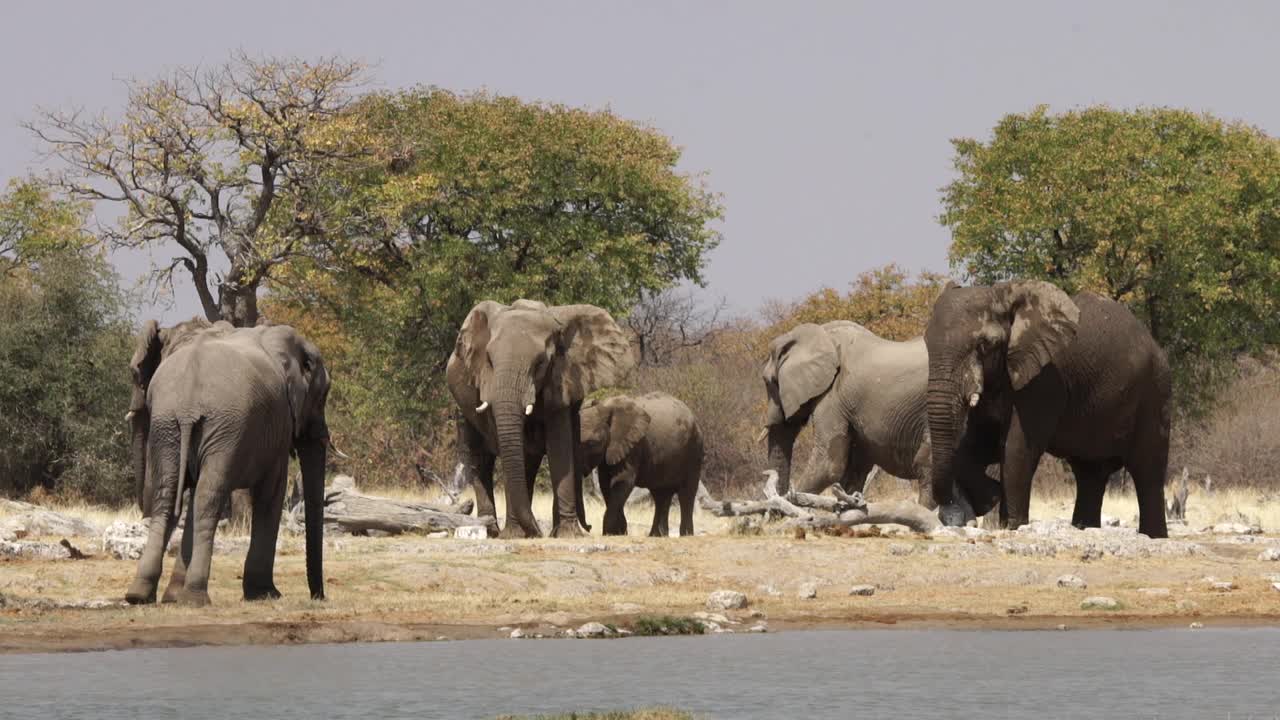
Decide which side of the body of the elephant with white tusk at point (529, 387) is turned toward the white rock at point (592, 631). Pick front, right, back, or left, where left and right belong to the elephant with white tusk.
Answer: front

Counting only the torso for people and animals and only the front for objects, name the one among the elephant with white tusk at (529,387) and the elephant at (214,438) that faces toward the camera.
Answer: the elephant with white tusk

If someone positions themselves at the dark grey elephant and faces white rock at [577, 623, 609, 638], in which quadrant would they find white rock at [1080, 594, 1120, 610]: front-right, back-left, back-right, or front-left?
front-left

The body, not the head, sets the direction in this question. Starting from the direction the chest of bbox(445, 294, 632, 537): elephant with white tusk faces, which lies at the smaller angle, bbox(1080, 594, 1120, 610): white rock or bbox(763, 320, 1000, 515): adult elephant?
the white rock

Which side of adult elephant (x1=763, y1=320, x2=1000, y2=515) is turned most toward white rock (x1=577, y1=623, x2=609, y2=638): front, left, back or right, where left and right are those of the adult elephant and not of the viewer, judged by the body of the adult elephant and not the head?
left

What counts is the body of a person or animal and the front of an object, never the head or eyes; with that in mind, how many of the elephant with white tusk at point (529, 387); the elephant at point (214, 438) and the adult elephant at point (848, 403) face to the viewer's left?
1

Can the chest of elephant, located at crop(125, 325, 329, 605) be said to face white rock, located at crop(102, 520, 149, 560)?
no

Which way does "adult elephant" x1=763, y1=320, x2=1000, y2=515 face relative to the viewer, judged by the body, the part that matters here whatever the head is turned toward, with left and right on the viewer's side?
facing to the left of the viewer

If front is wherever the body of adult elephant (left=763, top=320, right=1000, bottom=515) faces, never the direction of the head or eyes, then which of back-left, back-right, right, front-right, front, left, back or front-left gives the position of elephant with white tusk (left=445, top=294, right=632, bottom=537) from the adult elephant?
front-left

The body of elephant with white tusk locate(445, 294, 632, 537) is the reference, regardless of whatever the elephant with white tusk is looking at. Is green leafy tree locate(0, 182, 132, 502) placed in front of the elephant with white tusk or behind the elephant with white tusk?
behind

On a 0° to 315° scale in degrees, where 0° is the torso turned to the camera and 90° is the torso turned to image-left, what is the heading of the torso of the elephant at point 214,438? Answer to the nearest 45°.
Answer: approximately 225°

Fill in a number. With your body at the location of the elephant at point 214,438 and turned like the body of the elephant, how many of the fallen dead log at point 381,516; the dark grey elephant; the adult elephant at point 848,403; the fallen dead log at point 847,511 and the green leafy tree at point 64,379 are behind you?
0

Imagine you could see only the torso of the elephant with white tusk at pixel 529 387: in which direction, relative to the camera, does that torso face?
toward the camera

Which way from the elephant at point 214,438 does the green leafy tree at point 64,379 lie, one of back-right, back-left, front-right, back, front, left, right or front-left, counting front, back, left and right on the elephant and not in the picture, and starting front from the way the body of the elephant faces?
front-left

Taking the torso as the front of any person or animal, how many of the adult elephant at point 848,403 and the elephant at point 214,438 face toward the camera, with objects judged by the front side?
0
